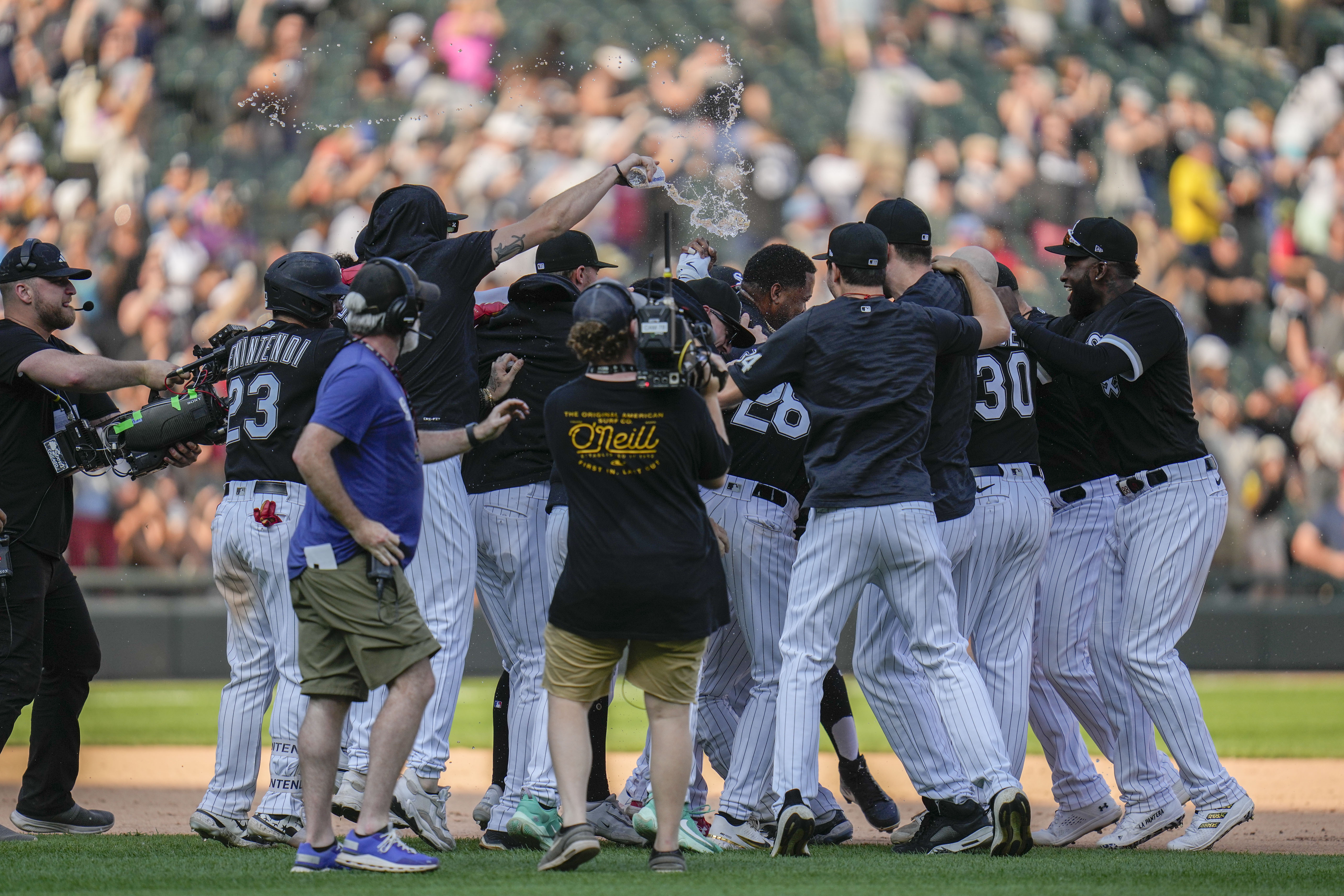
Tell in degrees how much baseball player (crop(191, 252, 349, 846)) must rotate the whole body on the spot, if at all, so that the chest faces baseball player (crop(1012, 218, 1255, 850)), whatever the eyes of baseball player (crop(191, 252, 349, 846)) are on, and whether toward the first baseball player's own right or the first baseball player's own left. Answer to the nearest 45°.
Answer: approximately 45° to the first baseball player's own right

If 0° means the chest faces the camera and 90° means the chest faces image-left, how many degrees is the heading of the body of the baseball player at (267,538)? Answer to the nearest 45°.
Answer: approximately 225°

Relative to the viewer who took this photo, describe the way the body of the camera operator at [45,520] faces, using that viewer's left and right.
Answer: facing to the right of the viewer

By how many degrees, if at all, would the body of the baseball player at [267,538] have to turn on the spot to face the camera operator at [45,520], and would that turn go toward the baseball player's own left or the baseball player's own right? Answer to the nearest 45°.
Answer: approximately 90° to the baseball player's own left

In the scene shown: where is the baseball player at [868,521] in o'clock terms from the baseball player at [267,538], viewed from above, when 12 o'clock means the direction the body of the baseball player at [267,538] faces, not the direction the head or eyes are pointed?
the baseball player at [868,521] is roughly at 2 o'clock from the baseball player at [267,538].

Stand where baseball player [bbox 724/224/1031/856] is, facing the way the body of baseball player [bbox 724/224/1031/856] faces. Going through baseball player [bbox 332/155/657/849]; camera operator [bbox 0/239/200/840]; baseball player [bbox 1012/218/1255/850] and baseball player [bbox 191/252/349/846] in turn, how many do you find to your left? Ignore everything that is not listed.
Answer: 3

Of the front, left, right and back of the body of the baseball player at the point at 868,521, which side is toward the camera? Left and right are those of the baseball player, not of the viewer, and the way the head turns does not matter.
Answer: back
